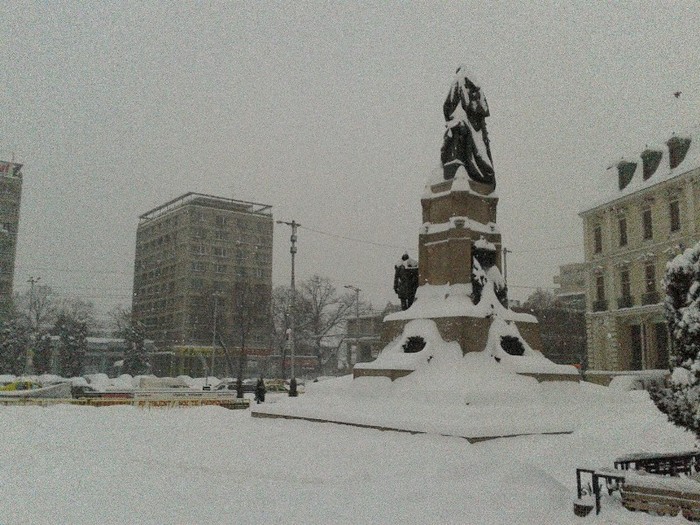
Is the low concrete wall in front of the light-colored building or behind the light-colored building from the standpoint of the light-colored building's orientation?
in front

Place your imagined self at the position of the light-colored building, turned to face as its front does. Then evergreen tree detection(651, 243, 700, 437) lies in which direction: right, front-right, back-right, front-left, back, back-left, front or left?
front-left

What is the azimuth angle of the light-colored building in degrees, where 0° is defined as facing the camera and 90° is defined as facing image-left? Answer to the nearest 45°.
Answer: approximately 45°

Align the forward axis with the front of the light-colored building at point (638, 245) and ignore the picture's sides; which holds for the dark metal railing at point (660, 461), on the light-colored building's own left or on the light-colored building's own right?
on the light-colored building's own left

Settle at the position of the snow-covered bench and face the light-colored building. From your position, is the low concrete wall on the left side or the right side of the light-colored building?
left

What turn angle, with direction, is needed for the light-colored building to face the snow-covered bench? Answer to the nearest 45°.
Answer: approximately 45° to its left
